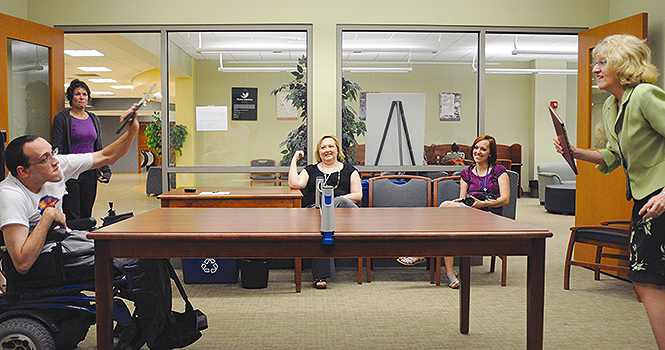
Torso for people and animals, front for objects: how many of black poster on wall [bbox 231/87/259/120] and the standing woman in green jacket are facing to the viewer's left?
1

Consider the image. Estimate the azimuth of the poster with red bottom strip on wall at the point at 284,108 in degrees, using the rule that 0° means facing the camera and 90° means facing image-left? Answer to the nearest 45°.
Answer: approximately 0°

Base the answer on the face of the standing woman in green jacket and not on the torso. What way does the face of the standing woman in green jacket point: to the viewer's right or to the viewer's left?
to the viewer's left

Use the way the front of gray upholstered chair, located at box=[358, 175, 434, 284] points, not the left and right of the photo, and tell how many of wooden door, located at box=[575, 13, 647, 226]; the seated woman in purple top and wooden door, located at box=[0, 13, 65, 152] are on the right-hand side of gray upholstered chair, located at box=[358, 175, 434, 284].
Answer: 1

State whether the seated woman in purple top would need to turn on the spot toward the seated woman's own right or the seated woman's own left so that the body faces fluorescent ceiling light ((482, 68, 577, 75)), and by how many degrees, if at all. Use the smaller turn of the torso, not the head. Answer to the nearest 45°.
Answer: approximately 135° to the seated woman's own right

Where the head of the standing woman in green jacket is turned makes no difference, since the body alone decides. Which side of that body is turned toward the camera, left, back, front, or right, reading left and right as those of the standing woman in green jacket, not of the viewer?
left
